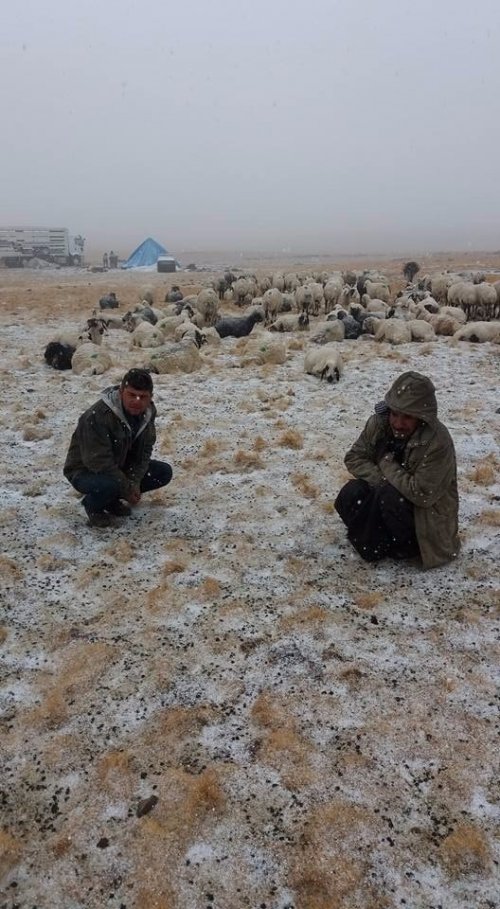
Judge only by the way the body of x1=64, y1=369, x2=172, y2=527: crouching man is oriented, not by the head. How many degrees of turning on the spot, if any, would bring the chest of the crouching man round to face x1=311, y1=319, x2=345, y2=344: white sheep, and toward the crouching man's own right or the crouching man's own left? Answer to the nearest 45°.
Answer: approximately 90° to the crouching man's own left

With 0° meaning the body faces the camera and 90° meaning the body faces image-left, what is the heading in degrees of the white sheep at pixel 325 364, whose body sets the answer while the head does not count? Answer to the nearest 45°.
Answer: approximately 315°

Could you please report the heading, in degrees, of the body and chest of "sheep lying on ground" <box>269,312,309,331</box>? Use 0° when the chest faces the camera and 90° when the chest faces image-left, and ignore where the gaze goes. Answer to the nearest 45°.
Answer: approximately 270°

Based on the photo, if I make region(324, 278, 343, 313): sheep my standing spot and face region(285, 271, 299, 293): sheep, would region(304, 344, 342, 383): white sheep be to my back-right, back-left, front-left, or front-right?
back-left

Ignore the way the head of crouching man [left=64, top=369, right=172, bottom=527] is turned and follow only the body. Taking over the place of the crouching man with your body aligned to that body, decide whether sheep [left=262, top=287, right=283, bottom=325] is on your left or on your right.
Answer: on your left

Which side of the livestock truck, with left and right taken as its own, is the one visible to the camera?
right

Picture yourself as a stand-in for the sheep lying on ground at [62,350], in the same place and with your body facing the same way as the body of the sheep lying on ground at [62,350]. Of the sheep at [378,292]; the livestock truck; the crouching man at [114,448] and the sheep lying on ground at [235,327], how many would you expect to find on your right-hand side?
1

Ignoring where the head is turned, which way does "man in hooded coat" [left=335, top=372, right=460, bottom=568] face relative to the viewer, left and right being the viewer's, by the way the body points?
facing the viewer and to the left of the viewer

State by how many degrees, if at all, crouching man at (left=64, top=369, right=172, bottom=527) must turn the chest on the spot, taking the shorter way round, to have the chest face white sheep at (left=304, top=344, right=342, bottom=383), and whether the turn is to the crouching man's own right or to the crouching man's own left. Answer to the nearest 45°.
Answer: approximately 90° to the crouching man's own left
